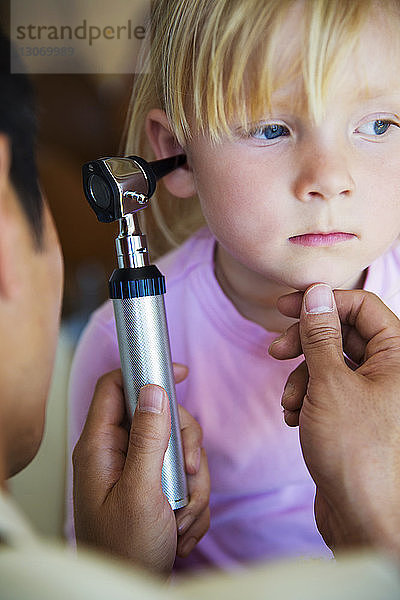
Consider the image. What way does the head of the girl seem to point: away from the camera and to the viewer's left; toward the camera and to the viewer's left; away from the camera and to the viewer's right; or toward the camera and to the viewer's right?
toward the camera and to the viewer's right

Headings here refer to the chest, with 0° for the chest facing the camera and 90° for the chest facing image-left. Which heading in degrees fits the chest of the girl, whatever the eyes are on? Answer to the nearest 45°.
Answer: approximately 315°
